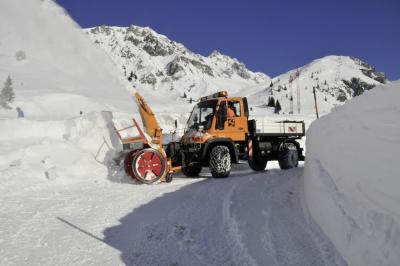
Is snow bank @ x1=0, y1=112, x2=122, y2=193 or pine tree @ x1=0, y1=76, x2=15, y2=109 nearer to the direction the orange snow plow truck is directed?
the snow bank

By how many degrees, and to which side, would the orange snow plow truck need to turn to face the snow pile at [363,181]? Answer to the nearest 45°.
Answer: approximately 45° to its left

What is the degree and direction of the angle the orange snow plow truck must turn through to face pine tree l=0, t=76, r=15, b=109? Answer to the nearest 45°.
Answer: approximately 90° to its right

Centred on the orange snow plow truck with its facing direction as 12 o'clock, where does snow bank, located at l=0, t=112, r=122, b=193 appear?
The snow bank is roughly at 1 o'clock from the orange snow plow truck.

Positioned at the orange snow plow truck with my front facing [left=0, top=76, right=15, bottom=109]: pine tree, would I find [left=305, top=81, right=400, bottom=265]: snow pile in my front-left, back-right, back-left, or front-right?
back-left

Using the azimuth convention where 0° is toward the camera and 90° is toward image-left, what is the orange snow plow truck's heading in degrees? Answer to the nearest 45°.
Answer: approximately 45°
